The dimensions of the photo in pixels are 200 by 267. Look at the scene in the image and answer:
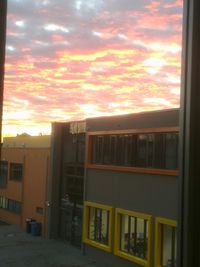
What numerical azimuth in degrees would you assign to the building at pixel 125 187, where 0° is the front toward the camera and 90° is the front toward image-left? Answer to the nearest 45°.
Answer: approximately 45°

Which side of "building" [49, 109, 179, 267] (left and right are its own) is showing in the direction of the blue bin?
right

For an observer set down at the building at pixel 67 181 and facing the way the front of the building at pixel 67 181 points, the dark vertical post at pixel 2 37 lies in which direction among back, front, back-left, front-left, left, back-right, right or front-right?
front-left

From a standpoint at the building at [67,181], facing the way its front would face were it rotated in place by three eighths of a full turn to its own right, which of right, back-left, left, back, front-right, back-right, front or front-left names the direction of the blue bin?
front-left

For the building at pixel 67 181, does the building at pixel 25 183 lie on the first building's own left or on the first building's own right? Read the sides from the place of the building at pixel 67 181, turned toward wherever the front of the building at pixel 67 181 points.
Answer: on the first building's own right
